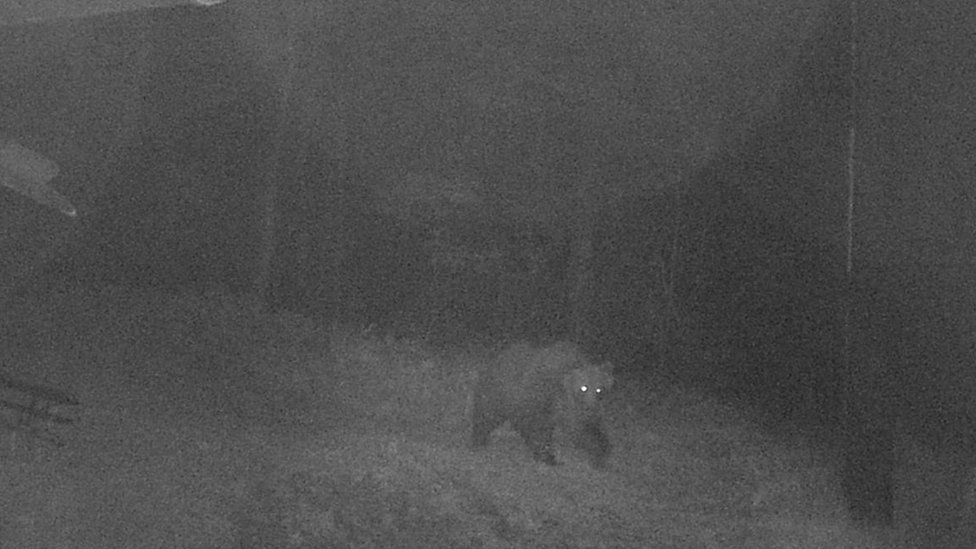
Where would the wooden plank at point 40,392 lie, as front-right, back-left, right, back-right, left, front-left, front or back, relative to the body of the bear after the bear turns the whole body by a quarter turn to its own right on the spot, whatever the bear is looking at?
front-right

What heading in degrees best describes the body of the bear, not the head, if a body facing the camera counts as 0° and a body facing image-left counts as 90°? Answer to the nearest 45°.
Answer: approximately 315°

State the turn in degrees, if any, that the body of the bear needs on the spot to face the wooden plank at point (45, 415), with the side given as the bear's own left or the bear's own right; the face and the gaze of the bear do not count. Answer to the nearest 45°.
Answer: approximately 135° to the bear's own right
